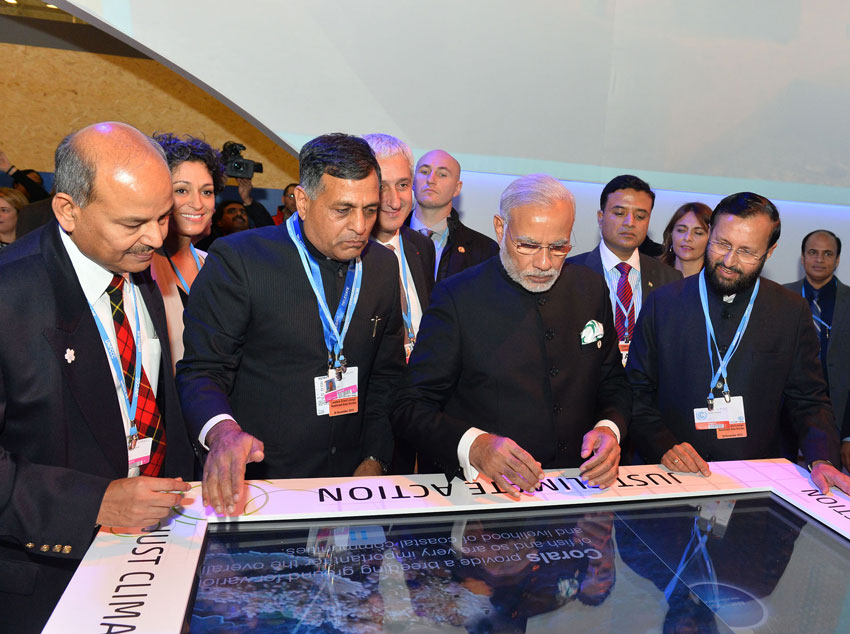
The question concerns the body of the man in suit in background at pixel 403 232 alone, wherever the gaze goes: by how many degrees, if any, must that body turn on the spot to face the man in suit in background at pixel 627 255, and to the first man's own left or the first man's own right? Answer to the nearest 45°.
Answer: approximately 90° to the first man's own left

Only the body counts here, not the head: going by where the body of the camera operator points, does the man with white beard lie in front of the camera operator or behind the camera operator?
in front

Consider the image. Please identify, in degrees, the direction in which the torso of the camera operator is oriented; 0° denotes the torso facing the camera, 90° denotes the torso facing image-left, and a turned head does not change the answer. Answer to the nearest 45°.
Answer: approximately 315°

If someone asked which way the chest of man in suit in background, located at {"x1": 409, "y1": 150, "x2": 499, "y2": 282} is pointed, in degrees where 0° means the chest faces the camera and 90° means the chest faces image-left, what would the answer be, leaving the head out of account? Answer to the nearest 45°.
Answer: approximately 45°

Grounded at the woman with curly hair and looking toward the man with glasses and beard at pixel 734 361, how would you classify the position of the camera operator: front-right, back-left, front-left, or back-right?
back-left

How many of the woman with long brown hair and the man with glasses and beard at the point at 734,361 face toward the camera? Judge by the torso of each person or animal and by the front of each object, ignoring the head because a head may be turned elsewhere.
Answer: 2

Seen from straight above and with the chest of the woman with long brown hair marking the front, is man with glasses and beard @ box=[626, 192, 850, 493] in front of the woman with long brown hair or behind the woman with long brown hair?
in front

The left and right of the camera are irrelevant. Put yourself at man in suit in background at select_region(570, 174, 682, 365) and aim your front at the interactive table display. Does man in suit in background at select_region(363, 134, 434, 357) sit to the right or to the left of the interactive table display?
right

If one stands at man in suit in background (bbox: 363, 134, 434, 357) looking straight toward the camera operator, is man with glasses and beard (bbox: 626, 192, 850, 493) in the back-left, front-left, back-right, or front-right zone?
back-right

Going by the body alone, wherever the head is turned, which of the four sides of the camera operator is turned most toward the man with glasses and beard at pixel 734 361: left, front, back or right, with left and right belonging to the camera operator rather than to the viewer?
front

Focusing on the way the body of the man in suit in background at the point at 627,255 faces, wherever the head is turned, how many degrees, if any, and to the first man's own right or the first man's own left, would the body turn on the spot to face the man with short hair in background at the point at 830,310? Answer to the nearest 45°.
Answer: approximately 135° to the first man's own left

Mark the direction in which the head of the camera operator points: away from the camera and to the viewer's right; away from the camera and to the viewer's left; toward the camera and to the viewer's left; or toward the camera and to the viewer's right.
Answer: toward the camera and to the viewer's right
